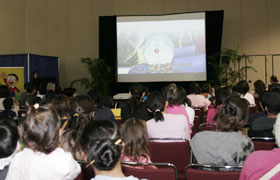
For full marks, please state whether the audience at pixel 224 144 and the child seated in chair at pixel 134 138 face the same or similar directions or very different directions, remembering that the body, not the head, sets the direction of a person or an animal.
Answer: same or similar directions

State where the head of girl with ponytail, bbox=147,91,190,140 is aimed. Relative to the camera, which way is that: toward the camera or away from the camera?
away from the camera

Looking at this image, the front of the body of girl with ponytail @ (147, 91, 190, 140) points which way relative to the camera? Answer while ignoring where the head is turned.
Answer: away from the camera

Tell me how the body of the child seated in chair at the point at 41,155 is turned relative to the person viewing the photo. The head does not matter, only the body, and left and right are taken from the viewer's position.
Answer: facing away from the viewer

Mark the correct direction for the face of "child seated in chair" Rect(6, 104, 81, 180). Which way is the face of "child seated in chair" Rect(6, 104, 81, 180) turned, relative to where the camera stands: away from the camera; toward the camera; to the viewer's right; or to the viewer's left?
away from the camera

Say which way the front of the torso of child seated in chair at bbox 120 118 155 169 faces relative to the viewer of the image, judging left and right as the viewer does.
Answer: facing away from the viewer

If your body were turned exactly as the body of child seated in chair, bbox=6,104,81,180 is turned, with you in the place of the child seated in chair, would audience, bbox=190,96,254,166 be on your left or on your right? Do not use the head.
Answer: on your right

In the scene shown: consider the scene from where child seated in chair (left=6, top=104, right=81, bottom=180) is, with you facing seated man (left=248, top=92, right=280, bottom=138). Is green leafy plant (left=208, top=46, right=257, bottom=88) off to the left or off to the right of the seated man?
left
